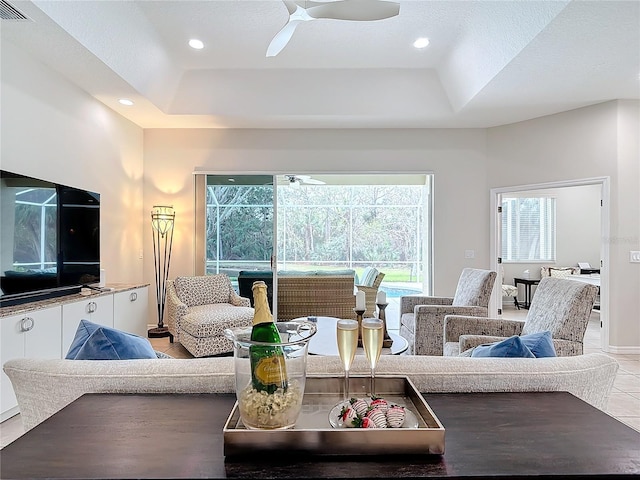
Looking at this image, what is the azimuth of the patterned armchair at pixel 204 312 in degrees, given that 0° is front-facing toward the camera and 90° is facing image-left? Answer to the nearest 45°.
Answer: approximately 315°

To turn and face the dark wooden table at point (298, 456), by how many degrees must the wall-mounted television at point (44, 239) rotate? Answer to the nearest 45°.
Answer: approximately 45° to its right

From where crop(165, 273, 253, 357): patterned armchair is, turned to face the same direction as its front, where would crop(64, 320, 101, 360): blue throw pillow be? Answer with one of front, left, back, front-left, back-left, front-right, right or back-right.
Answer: front-right

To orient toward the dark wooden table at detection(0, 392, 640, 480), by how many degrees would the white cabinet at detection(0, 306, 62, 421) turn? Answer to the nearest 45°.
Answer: approximately 45° to its right

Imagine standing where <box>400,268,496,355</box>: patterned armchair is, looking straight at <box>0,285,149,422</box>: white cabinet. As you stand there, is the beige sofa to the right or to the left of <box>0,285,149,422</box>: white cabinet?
left

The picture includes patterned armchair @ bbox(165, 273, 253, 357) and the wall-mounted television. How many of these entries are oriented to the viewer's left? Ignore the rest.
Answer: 0

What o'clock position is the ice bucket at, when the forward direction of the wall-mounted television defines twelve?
The ice bucket is roughly at 1 o'clock from the wall-mounted television.

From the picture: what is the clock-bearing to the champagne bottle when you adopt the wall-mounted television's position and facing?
The champagne bottle is roughly at 1 o'clock from the wall-mounted television.

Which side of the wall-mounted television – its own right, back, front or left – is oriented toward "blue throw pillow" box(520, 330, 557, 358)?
front

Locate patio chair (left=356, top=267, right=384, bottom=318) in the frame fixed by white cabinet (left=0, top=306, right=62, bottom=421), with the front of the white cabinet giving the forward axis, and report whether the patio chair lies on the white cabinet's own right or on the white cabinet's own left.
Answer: on the white cabinet's own left

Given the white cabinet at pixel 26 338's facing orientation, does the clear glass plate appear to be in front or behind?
in front

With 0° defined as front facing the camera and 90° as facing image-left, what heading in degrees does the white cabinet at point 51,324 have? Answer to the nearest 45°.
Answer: approximately 315°
